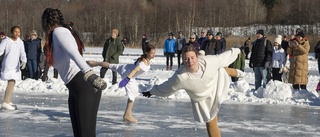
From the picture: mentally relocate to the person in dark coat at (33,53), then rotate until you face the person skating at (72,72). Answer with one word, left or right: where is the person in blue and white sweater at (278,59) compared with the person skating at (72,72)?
left

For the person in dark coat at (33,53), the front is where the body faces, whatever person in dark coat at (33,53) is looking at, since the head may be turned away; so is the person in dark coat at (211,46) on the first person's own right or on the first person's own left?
on the first person's own left

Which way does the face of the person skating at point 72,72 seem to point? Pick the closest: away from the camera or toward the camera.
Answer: away from the camera

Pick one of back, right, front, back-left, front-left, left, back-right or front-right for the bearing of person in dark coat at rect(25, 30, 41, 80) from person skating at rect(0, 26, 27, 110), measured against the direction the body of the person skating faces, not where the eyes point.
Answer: back-left

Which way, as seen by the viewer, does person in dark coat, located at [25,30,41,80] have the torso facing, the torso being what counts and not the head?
toward the camera

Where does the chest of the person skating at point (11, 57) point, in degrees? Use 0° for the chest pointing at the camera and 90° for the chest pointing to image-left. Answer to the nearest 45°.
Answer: approximately 315°

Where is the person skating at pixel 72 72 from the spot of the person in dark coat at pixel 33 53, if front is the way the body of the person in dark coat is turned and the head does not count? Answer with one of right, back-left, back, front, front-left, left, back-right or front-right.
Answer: front

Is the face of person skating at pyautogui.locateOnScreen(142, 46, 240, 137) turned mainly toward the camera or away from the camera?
toward the camera

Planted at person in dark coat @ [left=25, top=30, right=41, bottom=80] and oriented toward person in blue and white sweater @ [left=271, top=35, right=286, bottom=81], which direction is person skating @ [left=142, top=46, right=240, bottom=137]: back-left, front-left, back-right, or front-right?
front-right
